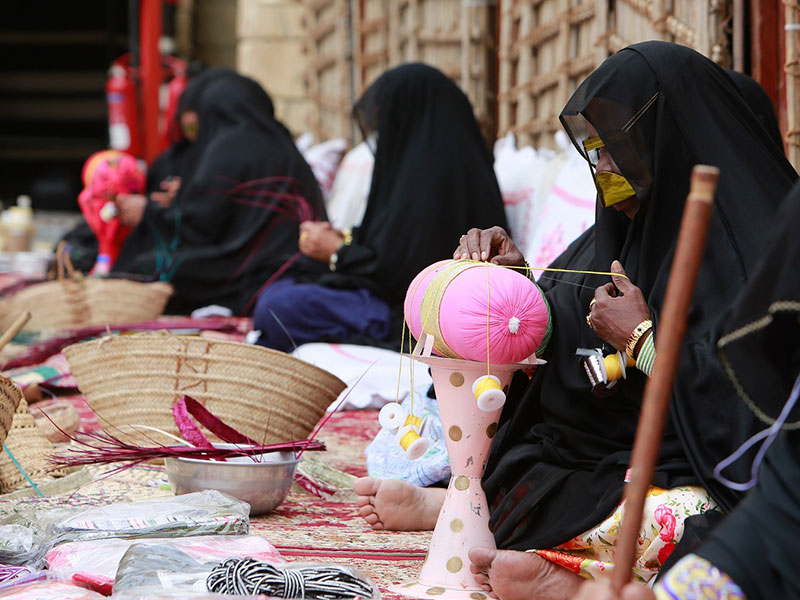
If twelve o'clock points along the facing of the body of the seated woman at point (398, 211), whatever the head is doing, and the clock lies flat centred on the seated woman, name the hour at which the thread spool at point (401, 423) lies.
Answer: The thread spool is roughly at 9 o'clock from the seated woman.

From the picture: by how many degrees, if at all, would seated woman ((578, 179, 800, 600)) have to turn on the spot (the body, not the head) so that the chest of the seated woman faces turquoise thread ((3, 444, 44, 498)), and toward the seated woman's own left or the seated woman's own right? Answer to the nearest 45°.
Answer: approximately 45° to the seated woman's own right

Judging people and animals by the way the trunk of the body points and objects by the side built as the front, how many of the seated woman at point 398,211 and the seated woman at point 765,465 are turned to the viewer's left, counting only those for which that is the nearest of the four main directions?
2

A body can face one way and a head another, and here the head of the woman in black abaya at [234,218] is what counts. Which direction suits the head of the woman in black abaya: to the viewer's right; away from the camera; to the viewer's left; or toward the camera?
to the viewer's left

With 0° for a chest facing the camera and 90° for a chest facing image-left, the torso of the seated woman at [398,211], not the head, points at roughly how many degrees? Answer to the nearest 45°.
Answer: approximately 90°

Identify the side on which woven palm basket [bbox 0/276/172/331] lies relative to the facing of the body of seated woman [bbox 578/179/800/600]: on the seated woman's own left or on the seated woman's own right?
on the seated woman's own right

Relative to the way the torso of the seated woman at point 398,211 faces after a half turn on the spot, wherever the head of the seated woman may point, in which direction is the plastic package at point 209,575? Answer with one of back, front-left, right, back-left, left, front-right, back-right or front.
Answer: right

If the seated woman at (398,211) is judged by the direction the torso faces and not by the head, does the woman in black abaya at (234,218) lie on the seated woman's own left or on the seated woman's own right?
on the seated woman's own right

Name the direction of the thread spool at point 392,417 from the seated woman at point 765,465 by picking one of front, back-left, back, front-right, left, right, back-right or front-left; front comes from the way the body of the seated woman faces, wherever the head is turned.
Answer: front-right

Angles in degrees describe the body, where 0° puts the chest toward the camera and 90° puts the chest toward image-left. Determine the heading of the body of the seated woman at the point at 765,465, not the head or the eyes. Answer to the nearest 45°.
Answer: approximately 90°
